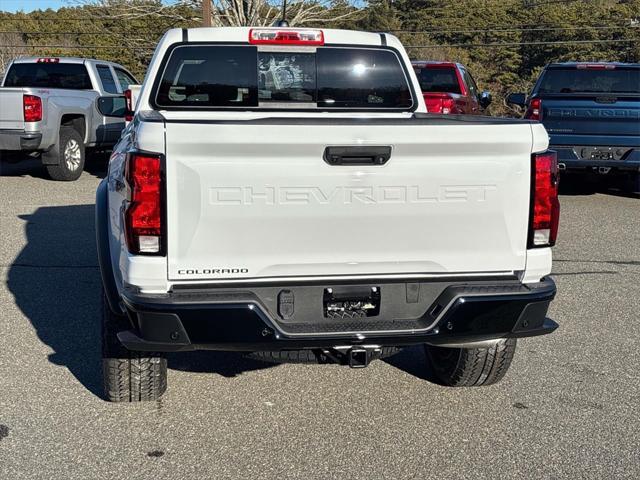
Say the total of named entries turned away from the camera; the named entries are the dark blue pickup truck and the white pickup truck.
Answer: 2

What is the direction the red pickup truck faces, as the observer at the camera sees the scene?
facing away from the viewer and to the right of the viewer

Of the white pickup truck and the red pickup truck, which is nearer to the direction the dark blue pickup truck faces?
the red pickup truck

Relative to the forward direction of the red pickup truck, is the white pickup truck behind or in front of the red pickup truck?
behind

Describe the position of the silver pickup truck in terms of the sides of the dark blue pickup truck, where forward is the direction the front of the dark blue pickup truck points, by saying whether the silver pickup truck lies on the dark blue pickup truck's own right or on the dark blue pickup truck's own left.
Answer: on the dark blue pickup truck's own left

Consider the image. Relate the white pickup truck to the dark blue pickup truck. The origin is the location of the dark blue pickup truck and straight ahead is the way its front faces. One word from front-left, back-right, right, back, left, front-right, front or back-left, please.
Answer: back

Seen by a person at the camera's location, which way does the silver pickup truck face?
facing away from the viewer and to the right of the viewer

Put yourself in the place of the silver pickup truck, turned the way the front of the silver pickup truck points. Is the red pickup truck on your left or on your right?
on your right

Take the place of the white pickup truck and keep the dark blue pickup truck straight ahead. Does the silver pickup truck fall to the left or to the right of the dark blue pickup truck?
left

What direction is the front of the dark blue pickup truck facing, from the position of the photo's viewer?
facing away from the viewer

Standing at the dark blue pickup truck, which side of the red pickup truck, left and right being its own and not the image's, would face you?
right

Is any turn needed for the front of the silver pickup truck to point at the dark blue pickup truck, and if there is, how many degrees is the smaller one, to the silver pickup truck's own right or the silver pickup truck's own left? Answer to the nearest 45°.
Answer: approximately 90° to the silver pickup truck's own right

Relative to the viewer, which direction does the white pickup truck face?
away from the camera
